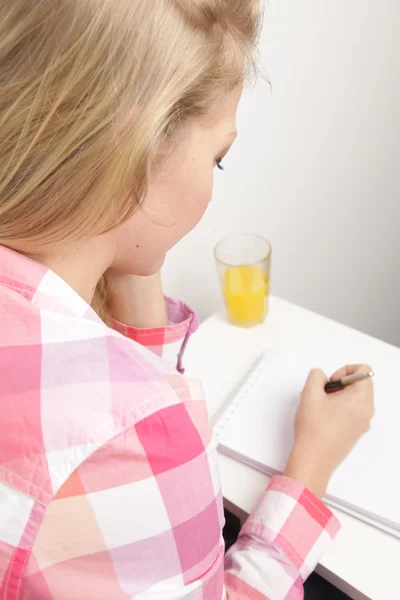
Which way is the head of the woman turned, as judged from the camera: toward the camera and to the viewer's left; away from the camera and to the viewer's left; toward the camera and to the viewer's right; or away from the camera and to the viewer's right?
away from the camera and to the viewer's right

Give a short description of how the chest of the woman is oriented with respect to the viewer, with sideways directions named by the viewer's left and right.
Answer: facing away from the viewer and to the right of the viewer
